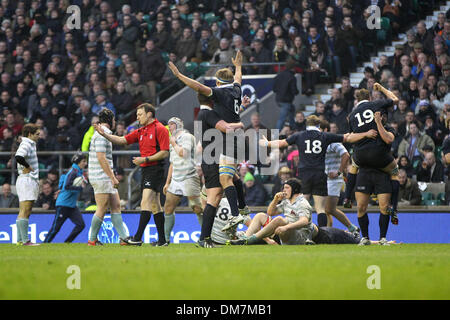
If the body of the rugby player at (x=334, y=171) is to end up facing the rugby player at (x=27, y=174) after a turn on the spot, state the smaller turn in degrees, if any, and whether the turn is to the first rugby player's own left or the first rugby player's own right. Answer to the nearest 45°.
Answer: approximately 45° to the first rugby player's own left

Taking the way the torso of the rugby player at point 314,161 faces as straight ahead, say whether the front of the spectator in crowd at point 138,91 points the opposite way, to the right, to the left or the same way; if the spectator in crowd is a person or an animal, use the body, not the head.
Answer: the opposite way

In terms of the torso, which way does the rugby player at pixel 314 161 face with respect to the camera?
away from the camera

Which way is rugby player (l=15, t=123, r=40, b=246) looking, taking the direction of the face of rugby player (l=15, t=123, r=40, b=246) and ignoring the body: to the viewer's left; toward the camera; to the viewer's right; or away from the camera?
to the viewer's right

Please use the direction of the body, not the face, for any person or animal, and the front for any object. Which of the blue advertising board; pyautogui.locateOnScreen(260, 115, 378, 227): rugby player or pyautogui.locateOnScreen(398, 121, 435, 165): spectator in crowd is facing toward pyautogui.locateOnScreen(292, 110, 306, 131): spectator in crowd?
the rugby player

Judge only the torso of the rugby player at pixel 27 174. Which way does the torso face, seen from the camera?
to the viewer's right

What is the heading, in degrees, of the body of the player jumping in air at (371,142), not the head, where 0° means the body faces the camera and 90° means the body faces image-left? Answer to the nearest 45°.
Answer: approximately 180°

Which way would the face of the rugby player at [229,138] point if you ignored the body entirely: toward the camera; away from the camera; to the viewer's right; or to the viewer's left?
away from the camera

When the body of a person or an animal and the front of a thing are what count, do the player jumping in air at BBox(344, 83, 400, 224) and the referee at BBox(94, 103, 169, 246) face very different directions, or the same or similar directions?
very different directions

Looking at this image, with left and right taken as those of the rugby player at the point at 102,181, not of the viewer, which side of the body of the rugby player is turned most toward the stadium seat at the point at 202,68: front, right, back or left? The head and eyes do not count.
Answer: left
